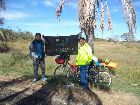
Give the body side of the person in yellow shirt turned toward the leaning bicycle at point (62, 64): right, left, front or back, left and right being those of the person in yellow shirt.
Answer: right

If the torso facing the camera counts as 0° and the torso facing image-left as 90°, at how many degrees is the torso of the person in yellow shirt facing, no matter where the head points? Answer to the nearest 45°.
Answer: approximately 45°
